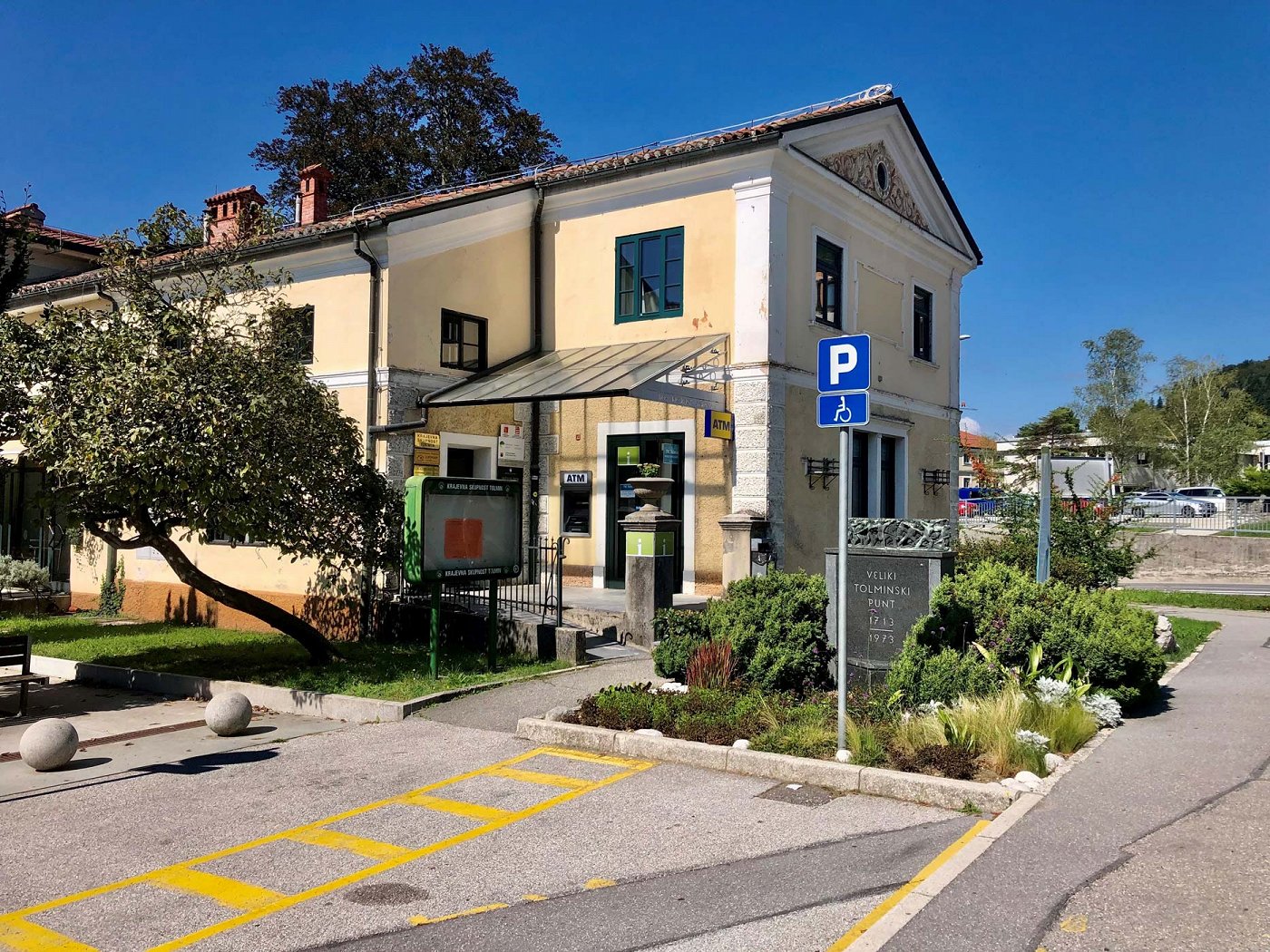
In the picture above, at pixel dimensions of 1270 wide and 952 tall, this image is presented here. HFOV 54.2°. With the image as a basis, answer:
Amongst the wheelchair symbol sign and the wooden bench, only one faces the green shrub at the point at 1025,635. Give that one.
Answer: the wooden bench

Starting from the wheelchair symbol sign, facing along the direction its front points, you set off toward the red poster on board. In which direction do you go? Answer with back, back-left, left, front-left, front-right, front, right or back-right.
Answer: back-right

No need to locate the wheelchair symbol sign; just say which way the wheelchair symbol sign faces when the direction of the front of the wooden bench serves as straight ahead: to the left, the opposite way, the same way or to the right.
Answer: to the right

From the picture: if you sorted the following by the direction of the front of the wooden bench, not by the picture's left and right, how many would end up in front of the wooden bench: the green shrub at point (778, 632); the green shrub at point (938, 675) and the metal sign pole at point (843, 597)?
3
